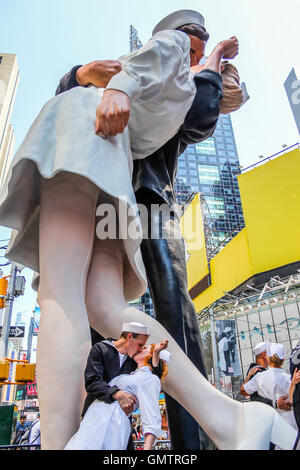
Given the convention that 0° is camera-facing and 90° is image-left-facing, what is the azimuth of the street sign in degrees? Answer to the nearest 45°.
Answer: approximately 0°

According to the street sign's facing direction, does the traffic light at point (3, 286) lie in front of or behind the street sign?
in front

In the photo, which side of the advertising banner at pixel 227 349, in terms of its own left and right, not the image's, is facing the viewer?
front

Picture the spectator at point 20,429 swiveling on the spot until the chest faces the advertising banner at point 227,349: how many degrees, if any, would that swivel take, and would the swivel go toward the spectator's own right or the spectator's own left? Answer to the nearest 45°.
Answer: approximately 90° to the spectator's own left

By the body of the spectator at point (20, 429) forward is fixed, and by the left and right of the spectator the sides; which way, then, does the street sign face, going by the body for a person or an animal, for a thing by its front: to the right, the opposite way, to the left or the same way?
the same way

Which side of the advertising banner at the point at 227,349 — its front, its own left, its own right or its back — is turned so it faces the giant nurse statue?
front

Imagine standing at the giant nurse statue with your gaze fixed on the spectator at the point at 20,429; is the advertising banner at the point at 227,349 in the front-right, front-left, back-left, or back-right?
front-right

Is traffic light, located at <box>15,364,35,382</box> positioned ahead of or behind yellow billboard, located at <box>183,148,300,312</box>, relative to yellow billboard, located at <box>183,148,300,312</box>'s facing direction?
ahead

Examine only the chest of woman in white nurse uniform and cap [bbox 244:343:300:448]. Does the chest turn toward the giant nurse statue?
no

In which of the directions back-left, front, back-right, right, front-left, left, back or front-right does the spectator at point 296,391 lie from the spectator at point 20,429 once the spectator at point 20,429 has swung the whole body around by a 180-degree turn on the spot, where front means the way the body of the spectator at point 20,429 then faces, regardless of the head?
back

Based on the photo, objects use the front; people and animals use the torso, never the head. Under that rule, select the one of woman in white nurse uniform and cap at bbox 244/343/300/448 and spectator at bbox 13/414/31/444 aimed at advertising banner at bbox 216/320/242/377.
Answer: woman in white nurse uniform and cap at bbox 244/343/300/448

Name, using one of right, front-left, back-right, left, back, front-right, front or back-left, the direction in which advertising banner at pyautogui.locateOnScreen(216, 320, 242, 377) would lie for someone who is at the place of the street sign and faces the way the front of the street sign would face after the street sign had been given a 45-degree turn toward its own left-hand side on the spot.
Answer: front-left

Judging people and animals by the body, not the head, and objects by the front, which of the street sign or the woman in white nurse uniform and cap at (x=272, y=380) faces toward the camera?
the street sign

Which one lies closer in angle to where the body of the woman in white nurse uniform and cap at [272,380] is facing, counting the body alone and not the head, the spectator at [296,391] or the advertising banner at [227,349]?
the advertising banner

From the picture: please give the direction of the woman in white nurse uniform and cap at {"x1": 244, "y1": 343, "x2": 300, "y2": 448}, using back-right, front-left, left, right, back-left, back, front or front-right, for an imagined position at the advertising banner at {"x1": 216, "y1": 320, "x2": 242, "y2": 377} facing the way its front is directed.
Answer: front

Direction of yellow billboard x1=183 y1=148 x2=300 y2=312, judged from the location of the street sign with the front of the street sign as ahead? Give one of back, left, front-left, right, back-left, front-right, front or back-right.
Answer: left
